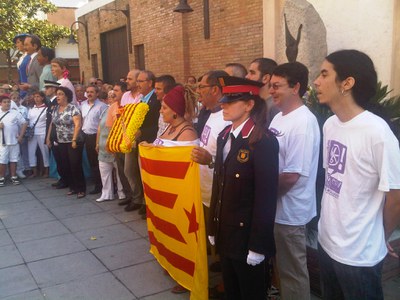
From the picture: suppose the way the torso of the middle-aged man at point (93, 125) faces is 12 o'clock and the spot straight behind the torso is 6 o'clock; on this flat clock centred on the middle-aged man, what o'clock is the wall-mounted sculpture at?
The wall-mounted sculpture is roughly at 8 o'clock from the middle-aged man.

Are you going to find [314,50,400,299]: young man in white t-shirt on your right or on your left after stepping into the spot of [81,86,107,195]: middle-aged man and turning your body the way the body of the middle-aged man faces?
on your left

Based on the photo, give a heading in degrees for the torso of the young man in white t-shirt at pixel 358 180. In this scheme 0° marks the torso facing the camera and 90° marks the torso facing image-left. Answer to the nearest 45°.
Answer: approximately 45°

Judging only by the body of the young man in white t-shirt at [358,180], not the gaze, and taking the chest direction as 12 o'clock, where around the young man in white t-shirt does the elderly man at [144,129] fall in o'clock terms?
The elderly man is roughly at 3 o'clock from the young man in white t-shirt.

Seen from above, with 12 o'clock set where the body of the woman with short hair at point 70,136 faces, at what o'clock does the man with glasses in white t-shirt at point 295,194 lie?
The man with glasses in white t-shirt is roughly at 10 o'clock from the woman with short hair.

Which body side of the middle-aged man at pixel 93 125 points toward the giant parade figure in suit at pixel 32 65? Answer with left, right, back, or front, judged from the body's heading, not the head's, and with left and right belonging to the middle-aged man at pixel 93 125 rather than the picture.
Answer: right

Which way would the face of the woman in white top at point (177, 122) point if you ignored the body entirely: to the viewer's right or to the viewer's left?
to the viewer's left

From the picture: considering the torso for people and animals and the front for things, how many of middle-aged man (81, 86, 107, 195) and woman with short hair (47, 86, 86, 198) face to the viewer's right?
0

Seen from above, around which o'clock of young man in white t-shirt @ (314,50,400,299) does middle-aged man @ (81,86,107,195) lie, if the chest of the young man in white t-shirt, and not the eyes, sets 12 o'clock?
The middle-aged man is roughly at 3 o'clock from the young man in white t-shirt.
